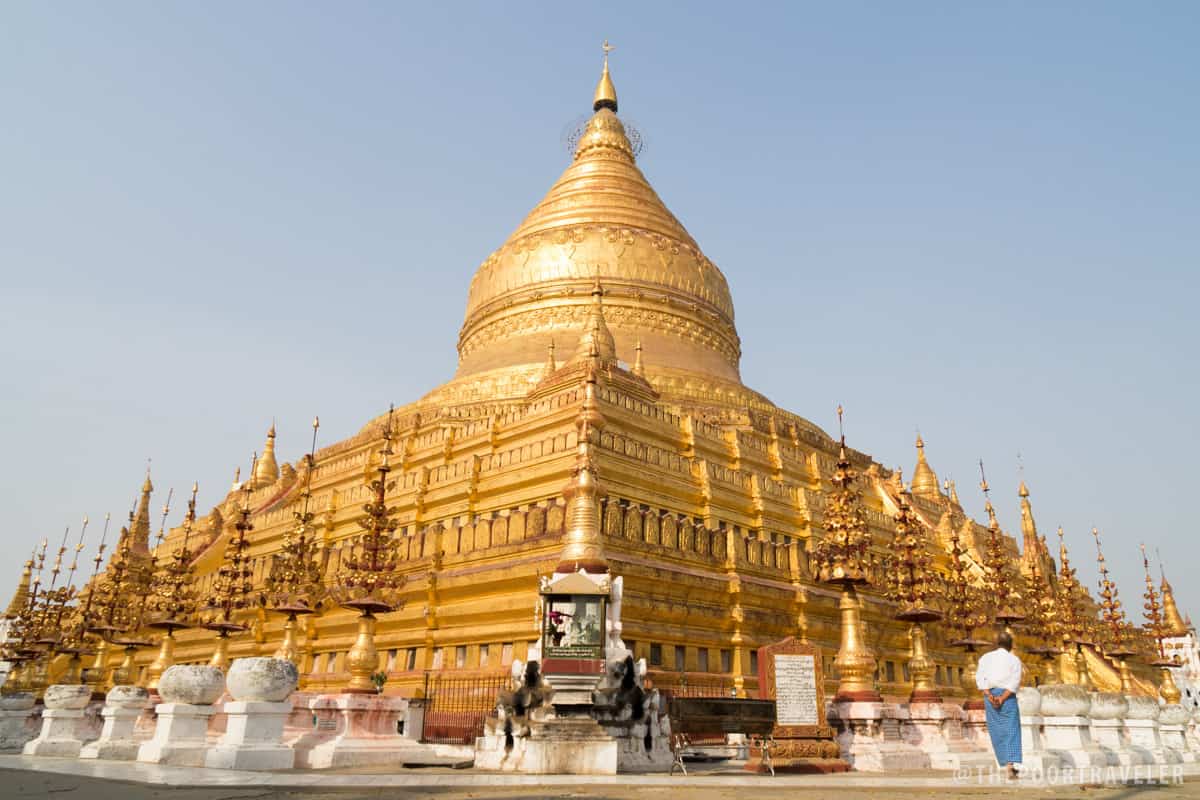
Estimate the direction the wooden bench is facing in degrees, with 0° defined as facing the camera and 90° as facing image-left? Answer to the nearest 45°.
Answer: approximately 180°

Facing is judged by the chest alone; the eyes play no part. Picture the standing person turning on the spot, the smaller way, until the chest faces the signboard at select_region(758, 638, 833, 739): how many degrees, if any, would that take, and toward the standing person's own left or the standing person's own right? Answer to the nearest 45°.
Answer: approximately 45° to the standing person's own left

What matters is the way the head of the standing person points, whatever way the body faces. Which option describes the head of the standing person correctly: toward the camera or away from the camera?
away from the camera

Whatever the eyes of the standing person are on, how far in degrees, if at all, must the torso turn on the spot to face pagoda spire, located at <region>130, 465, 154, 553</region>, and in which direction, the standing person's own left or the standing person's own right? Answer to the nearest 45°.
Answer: approximately 45° to the standing person's own left

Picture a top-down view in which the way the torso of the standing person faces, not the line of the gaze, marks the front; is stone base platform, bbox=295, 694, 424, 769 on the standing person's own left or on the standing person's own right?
on the standing person's own left

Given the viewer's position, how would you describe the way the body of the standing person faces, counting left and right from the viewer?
facing away from the viewer

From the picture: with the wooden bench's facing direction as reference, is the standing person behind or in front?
behind

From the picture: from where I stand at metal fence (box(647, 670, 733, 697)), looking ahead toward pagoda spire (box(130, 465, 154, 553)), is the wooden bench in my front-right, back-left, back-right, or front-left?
back-left
